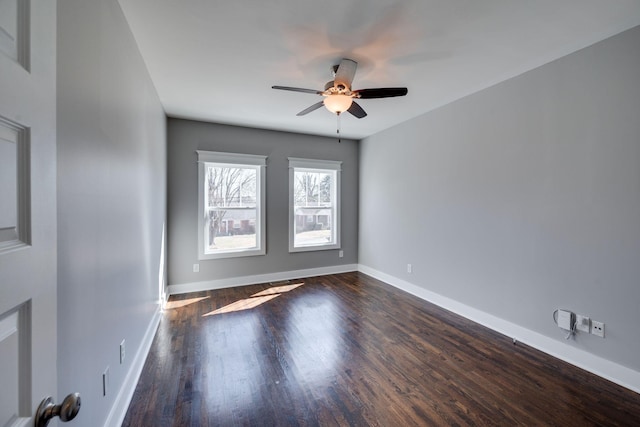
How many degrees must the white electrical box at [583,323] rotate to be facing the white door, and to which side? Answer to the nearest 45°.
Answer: approximately 45° to its left

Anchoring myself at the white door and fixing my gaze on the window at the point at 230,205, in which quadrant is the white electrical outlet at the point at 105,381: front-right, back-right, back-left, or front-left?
front-left

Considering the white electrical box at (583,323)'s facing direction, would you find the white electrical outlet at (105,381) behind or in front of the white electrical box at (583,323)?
in front

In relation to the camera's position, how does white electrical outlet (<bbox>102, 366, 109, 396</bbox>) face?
facing to the right of the viewer

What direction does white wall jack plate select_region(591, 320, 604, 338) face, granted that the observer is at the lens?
facing the viewer and to the left of the viewer

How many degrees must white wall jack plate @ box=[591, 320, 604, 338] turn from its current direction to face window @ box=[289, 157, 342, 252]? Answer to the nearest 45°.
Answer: approximately 45° to its right

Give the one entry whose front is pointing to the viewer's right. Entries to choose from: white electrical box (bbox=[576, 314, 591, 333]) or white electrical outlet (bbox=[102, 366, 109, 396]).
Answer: white electrical outlet (bbox=[102, 366, 109, 396])

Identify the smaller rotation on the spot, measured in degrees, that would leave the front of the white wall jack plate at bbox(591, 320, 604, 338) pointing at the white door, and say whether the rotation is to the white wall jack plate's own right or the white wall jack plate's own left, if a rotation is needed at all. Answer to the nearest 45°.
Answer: approximately 45° to the white wall jack plate's own left

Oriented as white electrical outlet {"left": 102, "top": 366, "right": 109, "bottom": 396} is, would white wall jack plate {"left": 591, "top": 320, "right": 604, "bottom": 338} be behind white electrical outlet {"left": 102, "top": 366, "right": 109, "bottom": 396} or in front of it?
in front

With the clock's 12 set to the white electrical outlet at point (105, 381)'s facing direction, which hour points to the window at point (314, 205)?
The window is roughly at 11 o'clock from the white electrical outlet.

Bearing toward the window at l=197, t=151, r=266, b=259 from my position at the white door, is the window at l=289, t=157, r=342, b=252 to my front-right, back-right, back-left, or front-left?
front-right

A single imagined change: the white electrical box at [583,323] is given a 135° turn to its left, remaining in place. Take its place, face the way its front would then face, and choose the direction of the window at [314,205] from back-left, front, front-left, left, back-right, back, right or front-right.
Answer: back

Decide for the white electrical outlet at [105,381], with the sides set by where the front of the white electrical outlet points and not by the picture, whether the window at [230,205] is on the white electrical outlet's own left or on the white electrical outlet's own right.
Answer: on the white electrical outlet's own left

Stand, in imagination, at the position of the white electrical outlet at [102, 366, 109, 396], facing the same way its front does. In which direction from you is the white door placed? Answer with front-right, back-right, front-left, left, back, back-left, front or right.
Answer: right
